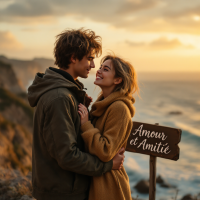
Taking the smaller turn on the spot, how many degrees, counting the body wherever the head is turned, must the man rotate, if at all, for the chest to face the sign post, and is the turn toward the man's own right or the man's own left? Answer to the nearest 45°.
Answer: approximately 45° to the man's own left

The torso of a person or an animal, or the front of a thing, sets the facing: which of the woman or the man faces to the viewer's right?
the man

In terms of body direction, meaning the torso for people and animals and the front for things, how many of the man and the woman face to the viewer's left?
1

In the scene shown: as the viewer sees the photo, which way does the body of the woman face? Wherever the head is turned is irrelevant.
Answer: to the viewer's left

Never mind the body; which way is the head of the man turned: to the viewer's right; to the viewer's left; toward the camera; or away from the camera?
to the viewer's right

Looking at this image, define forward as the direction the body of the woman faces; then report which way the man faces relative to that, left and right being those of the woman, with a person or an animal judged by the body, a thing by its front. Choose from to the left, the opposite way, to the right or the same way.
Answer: the opposite way

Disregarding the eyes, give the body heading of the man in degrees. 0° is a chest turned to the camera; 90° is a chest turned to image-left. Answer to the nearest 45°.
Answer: approximately 270°
